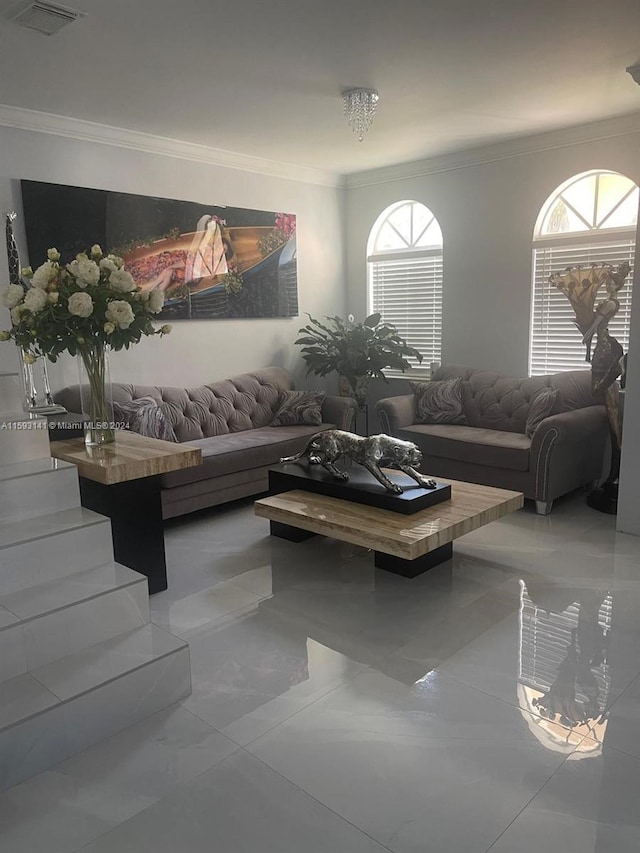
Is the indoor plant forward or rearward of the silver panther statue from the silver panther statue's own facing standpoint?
rearward

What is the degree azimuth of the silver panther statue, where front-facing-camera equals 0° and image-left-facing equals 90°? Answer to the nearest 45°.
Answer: approximately 315°

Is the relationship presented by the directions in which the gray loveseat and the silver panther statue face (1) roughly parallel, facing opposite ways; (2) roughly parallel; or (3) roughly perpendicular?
roughly perpendicular

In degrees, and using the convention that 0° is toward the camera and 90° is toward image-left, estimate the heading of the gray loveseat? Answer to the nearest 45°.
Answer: approximately 45°
